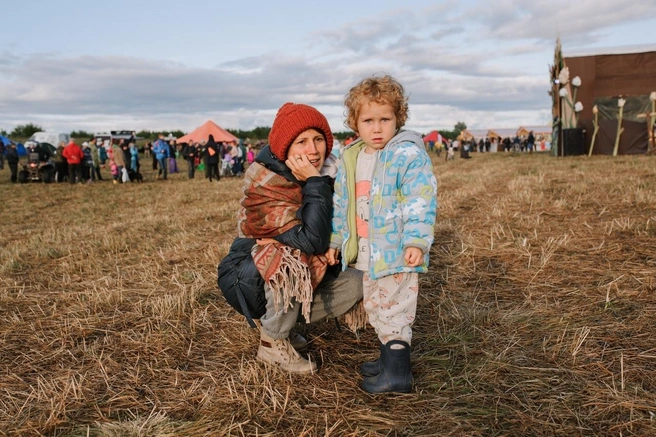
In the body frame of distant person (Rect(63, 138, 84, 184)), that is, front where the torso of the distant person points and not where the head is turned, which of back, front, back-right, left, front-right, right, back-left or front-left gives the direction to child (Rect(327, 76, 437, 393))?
back

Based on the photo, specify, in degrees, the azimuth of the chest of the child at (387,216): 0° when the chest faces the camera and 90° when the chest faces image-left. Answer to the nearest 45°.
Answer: approximately 45°

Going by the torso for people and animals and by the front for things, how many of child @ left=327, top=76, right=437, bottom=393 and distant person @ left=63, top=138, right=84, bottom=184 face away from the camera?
1

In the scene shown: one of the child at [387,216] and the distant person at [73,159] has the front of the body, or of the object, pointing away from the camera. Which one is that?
the distant person

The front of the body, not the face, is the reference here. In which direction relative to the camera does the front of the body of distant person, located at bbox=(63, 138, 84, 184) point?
away from the camera

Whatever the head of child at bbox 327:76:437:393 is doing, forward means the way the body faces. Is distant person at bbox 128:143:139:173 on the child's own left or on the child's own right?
on the child's own right

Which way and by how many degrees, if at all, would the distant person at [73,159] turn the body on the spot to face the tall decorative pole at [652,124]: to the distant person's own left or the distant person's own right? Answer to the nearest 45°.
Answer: approximately 90° to the distant person's own right

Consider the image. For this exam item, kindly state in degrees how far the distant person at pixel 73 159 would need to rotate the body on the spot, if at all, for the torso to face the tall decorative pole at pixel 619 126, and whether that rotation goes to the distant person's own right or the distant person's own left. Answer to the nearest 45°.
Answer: approximately 90° to the distant person's own right

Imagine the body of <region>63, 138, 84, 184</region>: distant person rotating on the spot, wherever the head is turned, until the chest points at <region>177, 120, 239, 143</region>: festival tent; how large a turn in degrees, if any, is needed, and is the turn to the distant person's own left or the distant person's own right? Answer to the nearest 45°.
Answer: approximately 45° to the distant person's own right
